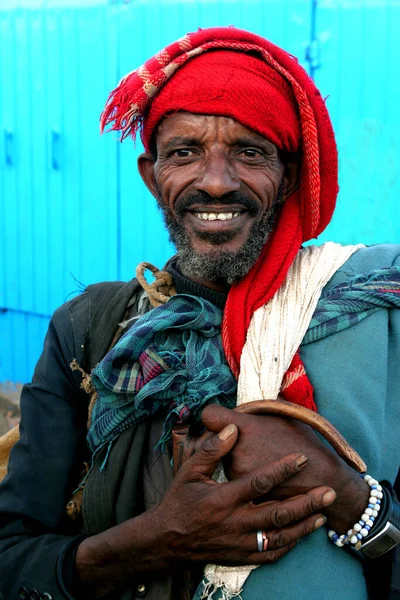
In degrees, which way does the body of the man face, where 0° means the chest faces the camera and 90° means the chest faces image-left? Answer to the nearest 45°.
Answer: approximately 0°
